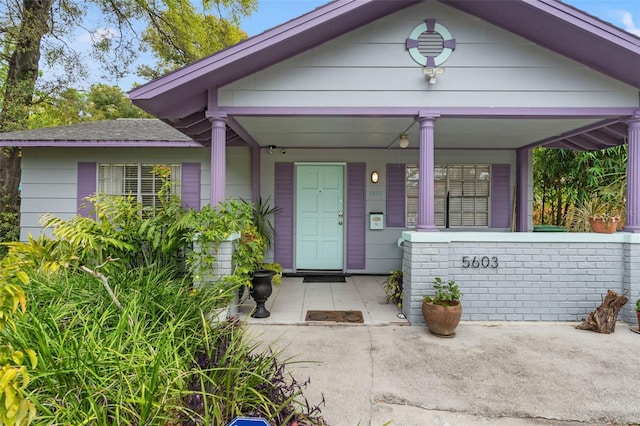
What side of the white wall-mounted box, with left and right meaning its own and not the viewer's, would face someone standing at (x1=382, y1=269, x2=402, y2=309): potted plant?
front

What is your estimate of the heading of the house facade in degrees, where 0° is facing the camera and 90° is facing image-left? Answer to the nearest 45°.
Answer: approximately 0°

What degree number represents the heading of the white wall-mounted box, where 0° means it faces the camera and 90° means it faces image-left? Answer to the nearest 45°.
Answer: approximately 0°

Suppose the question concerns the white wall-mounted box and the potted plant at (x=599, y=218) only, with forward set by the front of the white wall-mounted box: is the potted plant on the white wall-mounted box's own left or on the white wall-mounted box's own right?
on the white wall-mounted box's own left

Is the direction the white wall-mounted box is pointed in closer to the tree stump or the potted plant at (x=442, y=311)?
the potted plant

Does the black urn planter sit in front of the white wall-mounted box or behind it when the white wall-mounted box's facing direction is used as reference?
in front

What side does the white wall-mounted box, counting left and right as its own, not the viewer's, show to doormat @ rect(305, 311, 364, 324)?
front
